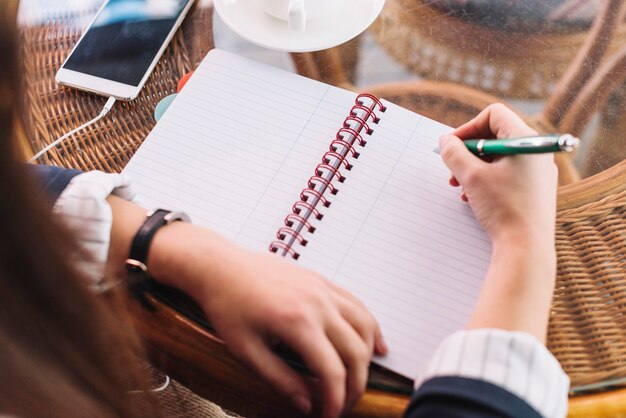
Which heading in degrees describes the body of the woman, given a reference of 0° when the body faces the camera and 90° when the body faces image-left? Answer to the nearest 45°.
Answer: approximately 225°
